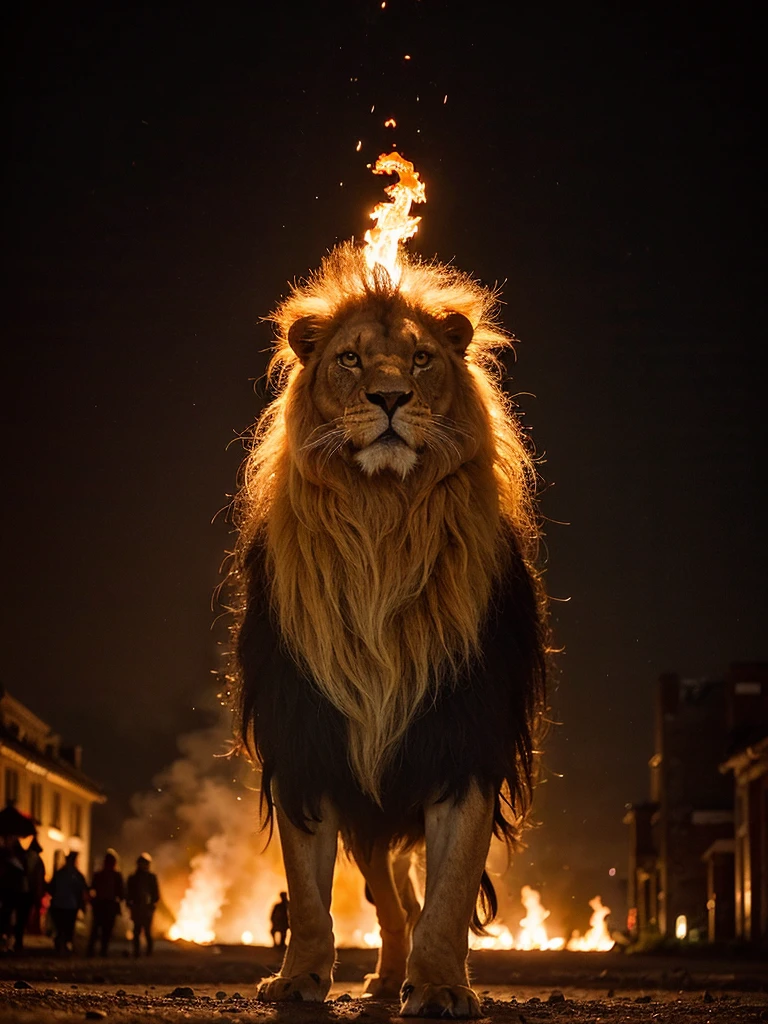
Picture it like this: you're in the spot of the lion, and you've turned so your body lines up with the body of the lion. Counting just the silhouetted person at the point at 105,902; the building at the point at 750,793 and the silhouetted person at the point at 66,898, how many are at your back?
3

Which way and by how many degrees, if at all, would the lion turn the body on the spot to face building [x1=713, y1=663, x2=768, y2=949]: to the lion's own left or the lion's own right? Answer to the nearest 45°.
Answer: approximately 180°

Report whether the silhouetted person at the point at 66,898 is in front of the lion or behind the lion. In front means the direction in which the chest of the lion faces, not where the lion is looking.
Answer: behind

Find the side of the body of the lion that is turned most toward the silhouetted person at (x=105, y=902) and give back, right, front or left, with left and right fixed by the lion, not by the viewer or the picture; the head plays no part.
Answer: back

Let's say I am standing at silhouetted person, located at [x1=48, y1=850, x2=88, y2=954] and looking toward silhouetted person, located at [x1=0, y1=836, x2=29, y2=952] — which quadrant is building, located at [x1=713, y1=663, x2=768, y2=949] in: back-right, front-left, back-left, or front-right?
back-left

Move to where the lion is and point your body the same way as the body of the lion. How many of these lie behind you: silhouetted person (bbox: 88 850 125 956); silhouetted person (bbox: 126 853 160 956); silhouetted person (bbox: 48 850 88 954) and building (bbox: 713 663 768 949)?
4

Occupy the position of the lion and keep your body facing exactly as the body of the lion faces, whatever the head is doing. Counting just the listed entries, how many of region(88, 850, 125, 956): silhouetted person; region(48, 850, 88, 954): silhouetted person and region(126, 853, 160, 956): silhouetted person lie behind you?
3

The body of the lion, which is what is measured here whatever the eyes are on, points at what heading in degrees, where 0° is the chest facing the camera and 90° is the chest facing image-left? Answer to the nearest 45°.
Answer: approximately 0°

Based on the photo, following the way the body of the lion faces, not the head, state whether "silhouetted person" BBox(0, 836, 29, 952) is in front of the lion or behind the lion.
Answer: behind

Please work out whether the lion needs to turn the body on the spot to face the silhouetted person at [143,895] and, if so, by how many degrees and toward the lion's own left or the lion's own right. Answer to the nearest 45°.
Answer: approximately 180°
